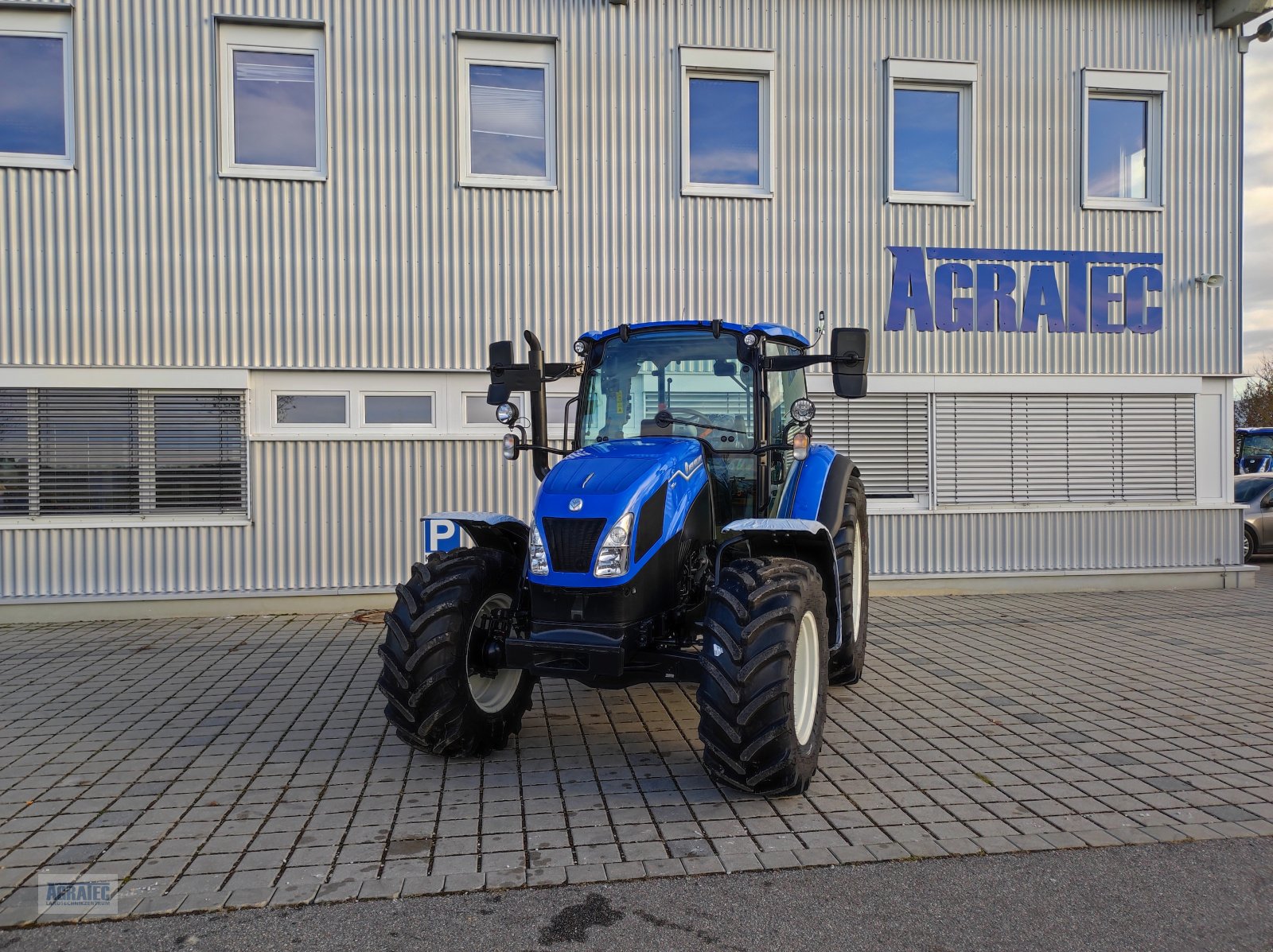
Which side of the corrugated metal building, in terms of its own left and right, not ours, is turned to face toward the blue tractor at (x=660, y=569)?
front

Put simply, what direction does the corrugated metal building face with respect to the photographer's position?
facing the viewer

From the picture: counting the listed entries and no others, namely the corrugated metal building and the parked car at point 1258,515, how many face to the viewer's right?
0

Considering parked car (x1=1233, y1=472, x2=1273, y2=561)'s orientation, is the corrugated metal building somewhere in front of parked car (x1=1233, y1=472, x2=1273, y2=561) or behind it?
in front

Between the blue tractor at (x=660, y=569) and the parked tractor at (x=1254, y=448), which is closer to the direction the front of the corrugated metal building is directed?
the blue tractor

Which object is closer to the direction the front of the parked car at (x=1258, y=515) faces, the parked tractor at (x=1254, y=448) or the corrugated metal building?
the corrugated metal building

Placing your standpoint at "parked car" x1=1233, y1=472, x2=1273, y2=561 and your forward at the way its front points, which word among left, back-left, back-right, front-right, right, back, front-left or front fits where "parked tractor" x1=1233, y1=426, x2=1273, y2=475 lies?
back-right

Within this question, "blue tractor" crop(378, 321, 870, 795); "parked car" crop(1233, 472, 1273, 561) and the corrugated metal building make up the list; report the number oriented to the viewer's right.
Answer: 0

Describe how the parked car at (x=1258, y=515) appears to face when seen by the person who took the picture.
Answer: facing the viewer and to the left of the viewer

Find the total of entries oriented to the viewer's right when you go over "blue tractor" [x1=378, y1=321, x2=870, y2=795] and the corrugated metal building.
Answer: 0

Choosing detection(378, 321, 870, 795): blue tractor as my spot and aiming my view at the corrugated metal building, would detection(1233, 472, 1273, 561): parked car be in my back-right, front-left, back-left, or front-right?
front-right

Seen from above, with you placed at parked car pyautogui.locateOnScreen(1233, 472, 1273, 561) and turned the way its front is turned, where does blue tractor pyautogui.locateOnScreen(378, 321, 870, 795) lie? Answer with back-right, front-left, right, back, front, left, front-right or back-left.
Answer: front-left
